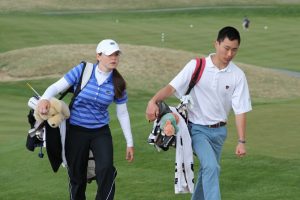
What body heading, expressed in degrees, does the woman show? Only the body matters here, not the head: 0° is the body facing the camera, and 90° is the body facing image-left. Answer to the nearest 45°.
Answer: approximately 0°

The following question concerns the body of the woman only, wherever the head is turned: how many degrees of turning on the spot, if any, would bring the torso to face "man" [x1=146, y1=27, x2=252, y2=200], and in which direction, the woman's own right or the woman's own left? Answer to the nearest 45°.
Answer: approximately 90° to the woman's own left

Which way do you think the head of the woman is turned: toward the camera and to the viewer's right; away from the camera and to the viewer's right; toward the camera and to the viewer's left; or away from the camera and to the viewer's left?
toward the camera and to the viewer's right

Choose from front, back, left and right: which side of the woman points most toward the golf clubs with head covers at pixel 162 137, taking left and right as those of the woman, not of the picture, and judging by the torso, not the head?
left
